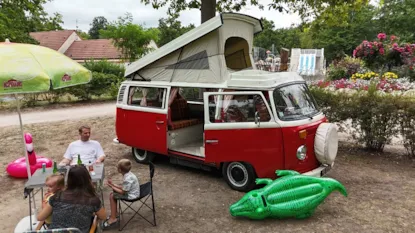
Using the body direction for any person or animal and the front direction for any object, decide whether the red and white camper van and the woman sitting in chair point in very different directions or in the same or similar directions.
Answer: very different directions

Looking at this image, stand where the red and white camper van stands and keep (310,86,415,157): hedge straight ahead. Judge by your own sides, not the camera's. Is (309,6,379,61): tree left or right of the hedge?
left

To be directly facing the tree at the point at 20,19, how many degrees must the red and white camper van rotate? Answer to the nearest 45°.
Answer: approximately 180°

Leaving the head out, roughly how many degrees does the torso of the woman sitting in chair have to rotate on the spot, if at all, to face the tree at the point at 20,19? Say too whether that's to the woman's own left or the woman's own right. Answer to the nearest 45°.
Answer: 0° — they already face it

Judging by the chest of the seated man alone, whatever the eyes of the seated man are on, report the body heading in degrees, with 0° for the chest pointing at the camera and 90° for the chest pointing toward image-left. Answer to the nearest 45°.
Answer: approximately 0°

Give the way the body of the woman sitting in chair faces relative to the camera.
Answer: away from the camera

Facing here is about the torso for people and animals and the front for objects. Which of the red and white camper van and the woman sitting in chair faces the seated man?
the woman sitting in chair

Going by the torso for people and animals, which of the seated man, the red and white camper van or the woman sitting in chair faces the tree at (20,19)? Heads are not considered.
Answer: the woman sitting in chair

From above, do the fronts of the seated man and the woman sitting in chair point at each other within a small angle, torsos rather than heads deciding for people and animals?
yes

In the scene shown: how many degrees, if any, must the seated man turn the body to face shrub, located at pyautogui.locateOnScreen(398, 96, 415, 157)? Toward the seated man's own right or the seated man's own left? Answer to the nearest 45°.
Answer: approximately 90° to the seated man's own left

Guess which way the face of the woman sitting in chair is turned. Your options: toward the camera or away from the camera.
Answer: away from the camera

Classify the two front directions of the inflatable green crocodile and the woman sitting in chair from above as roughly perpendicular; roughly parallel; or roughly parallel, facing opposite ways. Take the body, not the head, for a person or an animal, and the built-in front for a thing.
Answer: roughly perpendicular
